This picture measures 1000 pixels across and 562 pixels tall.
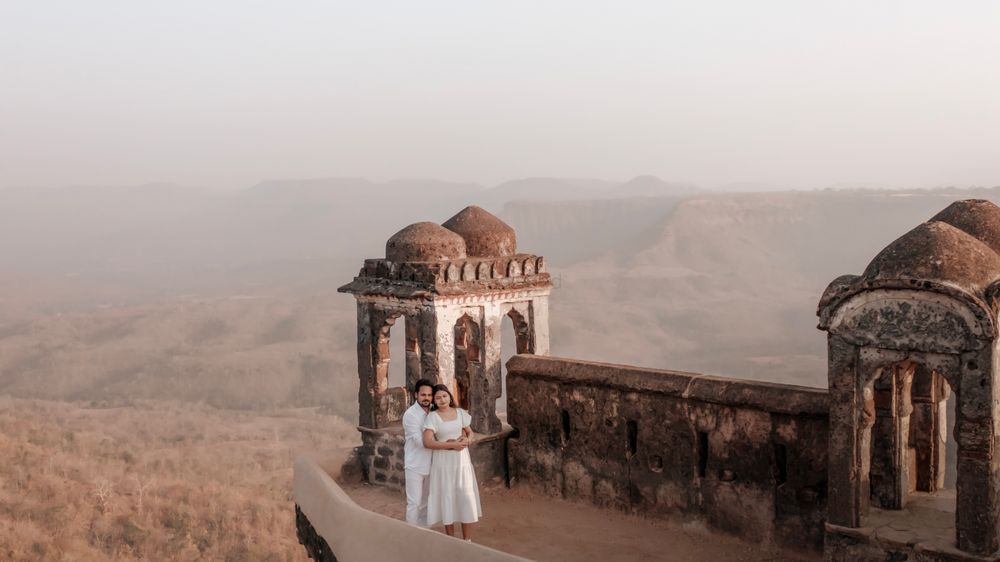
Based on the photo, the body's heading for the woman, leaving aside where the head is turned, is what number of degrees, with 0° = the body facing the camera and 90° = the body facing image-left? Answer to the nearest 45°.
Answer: approximately 0°

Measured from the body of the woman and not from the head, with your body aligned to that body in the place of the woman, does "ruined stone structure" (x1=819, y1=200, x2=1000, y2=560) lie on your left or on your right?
on your left

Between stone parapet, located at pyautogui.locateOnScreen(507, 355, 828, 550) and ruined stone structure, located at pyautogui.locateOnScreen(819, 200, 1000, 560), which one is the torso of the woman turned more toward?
the ruined stone structure

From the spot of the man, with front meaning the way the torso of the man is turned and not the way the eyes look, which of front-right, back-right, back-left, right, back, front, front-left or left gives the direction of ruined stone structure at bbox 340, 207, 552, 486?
back-left

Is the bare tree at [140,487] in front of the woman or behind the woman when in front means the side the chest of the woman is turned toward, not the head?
behind

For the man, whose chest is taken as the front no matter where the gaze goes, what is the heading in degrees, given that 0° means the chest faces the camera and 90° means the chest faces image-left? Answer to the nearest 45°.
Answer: approximately 315°

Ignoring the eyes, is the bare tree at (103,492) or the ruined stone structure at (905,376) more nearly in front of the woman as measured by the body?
the ruined stone structure

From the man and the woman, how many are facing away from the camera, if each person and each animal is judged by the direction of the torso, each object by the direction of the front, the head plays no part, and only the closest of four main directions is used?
0
